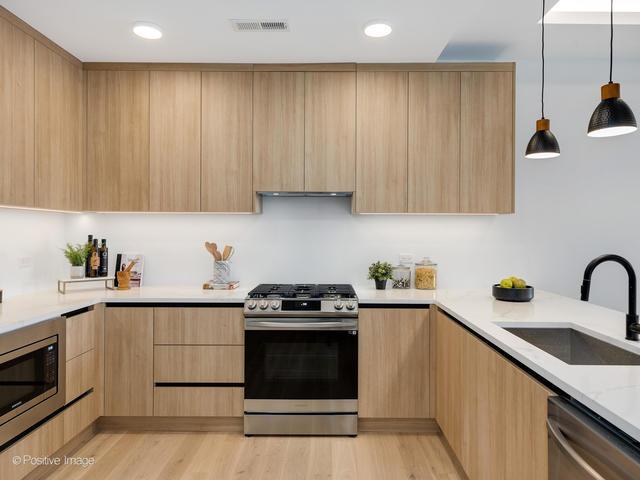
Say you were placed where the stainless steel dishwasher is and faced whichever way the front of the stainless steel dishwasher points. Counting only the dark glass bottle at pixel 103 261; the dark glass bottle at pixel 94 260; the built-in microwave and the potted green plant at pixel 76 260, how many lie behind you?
0

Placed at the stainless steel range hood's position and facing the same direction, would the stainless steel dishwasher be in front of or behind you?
in front

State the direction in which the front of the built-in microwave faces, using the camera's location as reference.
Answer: facing the viewer and to the right of the viewer

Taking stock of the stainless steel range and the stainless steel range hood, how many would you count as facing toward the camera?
2

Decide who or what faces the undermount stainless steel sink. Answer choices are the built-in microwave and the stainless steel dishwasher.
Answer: the built-in microwave

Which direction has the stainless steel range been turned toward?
toward the camera

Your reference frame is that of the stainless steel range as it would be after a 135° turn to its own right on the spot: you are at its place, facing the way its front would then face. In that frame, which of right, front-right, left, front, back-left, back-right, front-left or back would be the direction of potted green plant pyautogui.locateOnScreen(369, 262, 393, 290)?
right

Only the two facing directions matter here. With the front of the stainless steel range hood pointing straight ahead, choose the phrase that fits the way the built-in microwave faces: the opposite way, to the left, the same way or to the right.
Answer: to the left

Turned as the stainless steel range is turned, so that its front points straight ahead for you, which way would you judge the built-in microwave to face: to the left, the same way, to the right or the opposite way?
to the left

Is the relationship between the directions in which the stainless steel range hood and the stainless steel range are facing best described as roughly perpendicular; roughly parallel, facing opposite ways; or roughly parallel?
roughly parallel

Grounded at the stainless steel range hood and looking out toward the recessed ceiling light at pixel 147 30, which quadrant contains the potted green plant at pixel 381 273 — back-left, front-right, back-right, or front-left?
back-left

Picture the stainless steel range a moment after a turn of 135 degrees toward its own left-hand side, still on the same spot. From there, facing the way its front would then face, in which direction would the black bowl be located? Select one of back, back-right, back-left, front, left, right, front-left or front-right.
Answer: front-right

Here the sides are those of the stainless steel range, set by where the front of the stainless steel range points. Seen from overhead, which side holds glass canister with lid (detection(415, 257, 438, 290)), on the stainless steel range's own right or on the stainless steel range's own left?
on the stainless steel range's own left

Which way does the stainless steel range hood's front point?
toward the camera

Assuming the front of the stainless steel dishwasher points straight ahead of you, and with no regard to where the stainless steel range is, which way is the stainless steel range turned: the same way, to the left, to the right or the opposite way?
to the left

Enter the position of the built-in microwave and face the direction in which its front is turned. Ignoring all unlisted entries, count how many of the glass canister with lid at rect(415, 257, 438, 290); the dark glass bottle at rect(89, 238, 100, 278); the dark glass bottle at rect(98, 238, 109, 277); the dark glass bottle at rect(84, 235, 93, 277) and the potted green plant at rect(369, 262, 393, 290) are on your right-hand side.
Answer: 0

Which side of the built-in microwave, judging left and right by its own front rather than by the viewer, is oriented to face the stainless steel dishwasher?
front

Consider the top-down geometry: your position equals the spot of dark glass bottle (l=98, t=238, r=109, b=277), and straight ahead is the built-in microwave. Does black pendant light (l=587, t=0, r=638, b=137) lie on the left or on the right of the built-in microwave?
left
